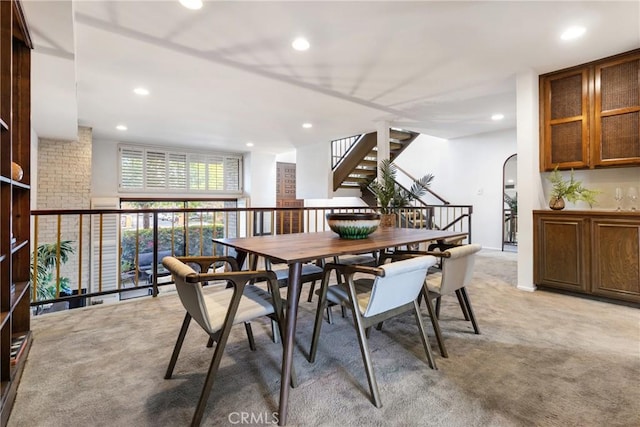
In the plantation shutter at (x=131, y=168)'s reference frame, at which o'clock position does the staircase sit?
The staircase is roughly at 10 o'clock from the plantation shutter.

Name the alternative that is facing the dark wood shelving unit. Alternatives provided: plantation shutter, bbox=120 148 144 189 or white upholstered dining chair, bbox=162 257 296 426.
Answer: the plantation shutter

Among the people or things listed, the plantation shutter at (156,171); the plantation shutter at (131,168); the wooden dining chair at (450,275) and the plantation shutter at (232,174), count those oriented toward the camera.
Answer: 3

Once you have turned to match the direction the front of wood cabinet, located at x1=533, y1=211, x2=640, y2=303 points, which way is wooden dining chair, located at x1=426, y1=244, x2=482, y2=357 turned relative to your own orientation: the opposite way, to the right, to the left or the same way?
to the right

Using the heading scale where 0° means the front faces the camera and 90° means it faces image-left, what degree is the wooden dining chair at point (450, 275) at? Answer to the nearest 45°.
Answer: approximately 135°

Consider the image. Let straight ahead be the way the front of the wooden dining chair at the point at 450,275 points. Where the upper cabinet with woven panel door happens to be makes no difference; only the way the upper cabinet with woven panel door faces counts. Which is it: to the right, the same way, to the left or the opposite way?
to the left
